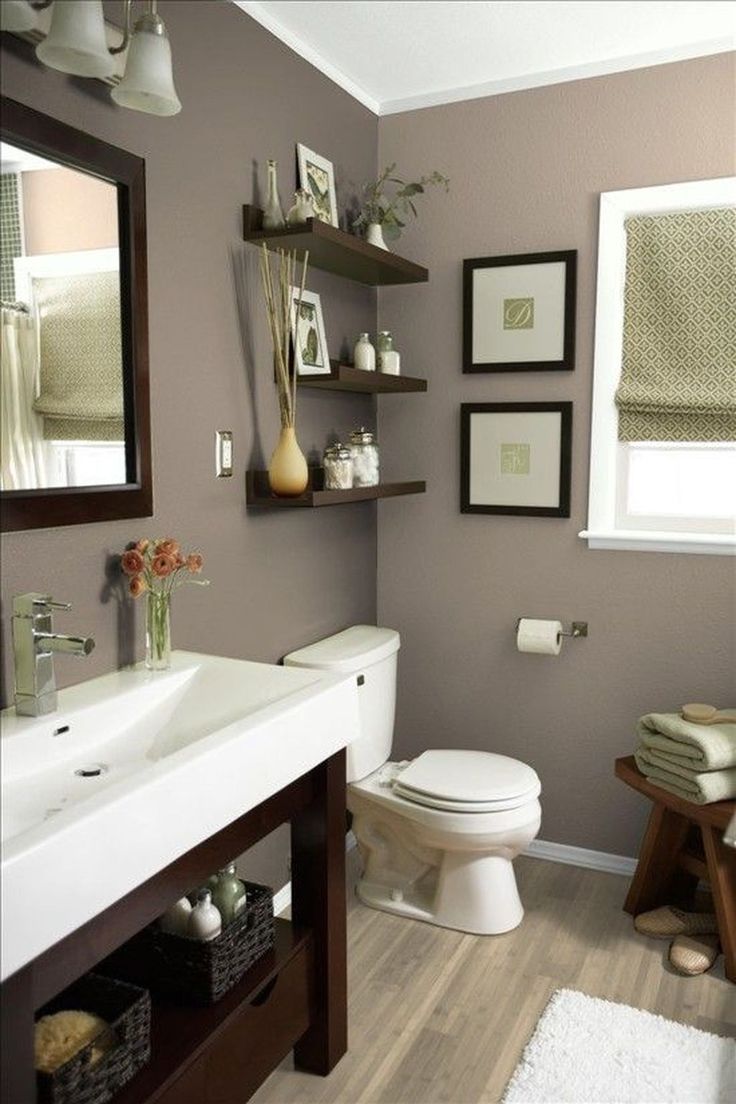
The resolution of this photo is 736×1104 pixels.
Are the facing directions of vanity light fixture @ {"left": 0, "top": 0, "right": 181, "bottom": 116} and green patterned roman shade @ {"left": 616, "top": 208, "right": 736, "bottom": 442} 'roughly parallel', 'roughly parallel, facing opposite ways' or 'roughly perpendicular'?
roughly perpendicular

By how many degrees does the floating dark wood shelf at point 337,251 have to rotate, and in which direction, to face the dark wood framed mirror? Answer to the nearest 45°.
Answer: approximately 90° to its right

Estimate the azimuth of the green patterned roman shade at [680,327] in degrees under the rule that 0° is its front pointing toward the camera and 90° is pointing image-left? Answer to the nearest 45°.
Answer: approximately 0°

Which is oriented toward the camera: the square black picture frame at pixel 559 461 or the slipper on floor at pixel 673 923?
the square black picture frame

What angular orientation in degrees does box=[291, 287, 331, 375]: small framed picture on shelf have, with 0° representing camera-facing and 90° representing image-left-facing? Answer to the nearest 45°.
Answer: approximately 315°

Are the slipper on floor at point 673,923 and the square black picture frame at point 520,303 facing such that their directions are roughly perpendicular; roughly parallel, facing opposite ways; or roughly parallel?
roughly perpendicular

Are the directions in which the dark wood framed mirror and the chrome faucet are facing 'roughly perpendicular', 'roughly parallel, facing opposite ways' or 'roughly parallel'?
roughly parallel

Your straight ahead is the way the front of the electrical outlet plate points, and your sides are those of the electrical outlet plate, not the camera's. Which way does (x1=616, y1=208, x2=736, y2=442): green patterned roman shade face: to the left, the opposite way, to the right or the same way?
to the right

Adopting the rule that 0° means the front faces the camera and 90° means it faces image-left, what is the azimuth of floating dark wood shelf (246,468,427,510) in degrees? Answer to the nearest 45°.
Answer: approximately 315°

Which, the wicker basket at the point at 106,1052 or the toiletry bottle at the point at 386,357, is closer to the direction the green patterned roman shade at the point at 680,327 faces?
the wicker basket

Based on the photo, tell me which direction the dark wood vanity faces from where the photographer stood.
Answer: facing the viewer and to the right of the viewer

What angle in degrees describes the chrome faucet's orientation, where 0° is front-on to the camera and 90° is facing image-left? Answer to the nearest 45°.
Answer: approximately 315°

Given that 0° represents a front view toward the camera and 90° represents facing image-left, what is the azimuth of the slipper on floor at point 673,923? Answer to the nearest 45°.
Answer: approximately 90°

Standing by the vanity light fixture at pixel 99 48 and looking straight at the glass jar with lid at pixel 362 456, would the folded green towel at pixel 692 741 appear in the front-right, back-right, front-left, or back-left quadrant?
front-right

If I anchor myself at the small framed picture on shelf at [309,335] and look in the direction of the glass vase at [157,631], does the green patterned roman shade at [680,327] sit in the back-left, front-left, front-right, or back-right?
back-left
